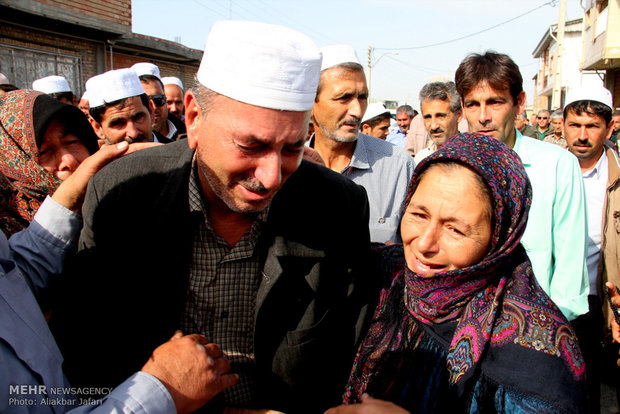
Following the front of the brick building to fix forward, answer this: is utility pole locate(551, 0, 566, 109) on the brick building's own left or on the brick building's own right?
on the brick building's own left

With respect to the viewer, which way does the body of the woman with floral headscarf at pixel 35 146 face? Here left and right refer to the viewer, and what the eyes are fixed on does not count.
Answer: facing the viewer and to the right of the viewer

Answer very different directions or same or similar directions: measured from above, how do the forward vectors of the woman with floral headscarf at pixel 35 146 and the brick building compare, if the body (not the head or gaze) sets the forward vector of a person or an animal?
same or similar directions

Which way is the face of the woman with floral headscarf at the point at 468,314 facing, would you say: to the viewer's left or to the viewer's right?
to the viewer's left

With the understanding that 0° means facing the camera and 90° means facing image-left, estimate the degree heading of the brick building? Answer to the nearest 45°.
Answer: approximately 315°

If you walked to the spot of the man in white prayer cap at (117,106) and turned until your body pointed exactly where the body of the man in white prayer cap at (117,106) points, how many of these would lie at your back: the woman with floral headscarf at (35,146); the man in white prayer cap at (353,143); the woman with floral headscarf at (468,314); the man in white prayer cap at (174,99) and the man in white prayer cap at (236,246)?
1

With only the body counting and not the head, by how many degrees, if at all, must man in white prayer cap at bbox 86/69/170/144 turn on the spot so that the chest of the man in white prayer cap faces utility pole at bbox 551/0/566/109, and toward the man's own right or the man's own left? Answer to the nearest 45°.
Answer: approximately 135° to the man's own left

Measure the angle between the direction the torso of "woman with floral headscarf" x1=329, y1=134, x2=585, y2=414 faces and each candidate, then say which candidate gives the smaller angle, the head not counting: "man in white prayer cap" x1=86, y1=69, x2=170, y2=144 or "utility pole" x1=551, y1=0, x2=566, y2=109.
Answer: the man in white prayer cap

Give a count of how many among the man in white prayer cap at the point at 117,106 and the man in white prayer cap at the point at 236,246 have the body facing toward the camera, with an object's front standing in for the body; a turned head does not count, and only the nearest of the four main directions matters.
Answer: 2

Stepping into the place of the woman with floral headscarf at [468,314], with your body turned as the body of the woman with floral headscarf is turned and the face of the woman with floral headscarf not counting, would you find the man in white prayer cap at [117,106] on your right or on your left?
on your right

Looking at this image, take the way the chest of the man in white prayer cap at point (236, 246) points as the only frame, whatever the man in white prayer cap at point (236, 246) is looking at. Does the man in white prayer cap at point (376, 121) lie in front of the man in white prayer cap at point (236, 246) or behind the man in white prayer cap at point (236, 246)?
behind

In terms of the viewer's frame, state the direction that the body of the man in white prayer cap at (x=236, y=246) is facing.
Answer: toward the camera

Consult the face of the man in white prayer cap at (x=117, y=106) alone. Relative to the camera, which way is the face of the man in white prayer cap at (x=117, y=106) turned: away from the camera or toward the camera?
toward the camera

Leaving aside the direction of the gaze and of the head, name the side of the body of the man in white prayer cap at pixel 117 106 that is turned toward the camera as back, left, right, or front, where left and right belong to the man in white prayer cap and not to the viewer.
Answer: front

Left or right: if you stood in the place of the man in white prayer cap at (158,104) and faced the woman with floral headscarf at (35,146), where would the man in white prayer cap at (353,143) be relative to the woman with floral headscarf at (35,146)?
left

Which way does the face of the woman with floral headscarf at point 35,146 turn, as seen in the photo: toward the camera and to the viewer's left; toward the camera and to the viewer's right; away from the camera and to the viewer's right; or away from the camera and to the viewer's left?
toward the camera and to the viewer's right

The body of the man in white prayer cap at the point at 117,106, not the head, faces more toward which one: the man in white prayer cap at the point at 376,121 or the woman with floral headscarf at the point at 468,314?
the woman with floral headscarf

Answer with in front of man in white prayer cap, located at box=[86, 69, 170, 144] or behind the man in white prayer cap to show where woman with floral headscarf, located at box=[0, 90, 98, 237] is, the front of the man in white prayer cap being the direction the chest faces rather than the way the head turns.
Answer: in front
